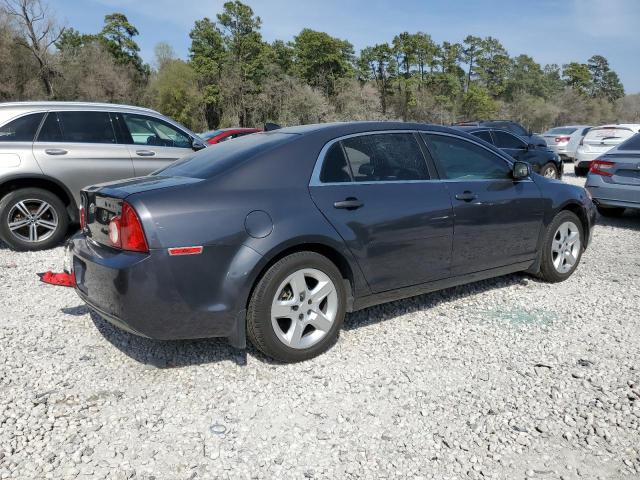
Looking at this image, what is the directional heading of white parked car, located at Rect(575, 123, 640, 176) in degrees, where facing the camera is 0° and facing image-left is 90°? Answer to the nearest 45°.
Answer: approximately 225°

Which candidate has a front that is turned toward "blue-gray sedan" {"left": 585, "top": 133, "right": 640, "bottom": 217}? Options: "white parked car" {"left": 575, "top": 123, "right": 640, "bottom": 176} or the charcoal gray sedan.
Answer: the charcoal gray sedan

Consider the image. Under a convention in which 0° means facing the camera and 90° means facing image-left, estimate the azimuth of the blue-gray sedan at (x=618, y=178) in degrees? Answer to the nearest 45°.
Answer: approximately 225°

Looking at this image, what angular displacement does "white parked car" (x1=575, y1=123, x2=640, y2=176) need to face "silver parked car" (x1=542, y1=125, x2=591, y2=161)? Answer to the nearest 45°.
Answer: approximately 45° to its left

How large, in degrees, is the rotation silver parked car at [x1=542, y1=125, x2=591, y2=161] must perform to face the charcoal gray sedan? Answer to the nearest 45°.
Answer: approximately 135° to its right

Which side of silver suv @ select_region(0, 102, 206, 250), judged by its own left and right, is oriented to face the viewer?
right

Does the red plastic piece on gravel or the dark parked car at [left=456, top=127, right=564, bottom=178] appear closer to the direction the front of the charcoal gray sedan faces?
the dark parked car

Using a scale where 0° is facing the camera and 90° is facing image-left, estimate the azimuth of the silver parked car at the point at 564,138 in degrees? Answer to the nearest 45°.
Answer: approximately 225°

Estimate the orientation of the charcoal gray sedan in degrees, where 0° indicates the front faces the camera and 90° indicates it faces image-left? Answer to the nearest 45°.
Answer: approximately 225°
